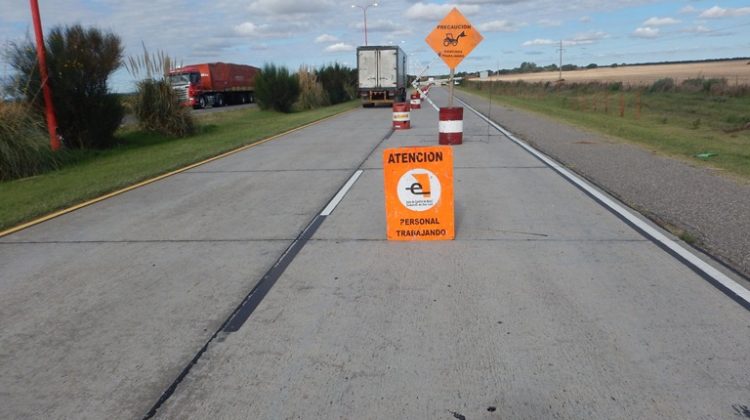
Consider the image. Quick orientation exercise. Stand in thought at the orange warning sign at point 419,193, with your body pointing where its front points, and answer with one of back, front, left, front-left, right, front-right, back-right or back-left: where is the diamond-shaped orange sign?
back

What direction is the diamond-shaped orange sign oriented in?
toward the camera

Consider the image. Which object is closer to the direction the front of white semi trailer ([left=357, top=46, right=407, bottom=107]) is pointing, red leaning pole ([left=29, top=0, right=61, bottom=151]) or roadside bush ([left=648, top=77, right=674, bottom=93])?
the roadside bush

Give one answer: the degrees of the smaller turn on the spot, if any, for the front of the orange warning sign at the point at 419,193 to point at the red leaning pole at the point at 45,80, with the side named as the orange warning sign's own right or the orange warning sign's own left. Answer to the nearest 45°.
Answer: approximately 135° to the orange warning sign's own right

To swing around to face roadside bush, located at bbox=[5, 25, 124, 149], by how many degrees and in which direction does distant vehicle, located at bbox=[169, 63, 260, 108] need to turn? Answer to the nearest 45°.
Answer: approximately 45° to its left

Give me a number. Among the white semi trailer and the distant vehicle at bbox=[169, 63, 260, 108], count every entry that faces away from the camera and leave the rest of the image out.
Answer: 1

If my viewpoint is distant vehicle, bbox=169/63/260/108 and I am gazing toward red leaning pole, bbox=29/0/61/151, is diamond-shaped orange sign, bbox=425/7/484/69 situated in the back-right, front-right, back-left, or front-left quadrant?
front-left

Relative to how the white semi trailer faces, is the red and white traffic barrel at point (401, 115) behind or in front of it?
behind

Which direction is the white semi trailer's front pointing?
away from the camera

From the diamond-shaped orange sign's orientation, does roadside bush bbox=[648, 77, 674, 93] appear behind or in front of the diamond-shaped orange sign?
behind

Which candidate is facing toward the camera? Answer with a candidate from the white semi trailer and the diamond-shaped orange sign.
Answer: the diamond-shaped orange sign

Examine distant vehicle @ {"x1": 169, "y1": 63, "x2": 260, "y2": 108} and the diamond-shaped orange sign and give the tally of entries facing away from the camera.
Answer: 0

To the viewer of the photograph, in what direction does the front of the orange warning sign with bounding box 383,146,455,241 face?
facing the viewer

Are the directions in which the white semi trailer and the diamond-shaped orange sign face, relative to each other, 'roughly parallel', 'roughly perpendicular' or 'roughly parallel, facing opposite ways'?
roughly parallel, facing opposite ways

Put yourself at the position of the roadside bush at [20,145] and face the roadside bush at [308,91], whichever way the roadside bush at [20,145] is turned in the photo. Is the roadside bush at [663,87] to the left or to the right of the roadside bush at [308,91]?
right

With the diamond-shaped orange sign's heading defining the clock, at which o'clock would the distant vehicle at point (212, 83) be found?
The distant vehicle is roughly at 5 o'clock from the diamond-shaped orange sign.
